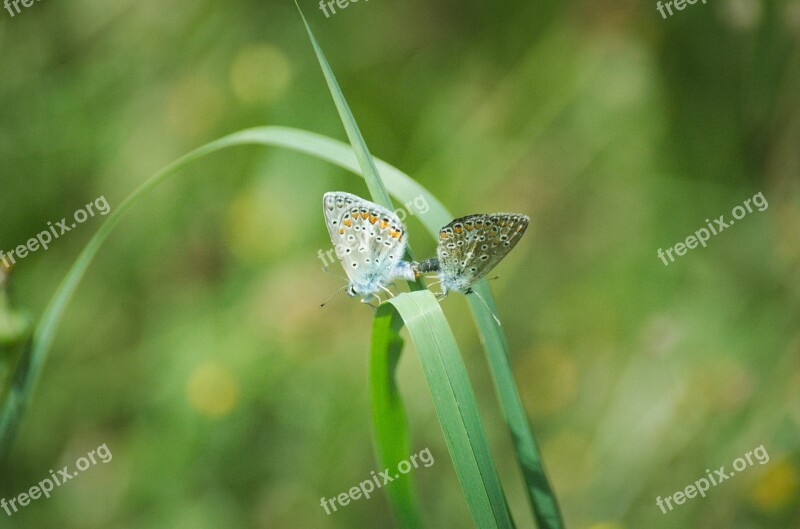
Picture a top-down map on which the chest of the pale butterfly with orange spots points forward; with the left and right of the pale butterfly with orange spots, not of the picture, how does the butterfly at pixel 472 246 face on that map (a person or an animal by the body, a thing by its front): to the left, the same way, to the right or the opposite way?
the opposite way

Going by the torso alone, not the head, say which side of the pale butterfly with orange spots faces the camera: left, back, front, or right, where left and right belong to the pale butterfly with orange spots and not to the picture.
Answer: left

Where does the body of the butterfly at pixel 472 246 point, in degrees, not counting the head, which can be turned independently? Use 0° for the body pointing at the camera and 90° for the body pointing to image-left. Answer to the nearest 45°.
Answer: approximately 270°

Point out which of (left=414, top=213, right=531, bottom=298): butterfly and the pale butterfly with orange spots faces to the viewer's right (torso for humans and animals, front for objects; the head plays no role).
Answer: the butterfly
